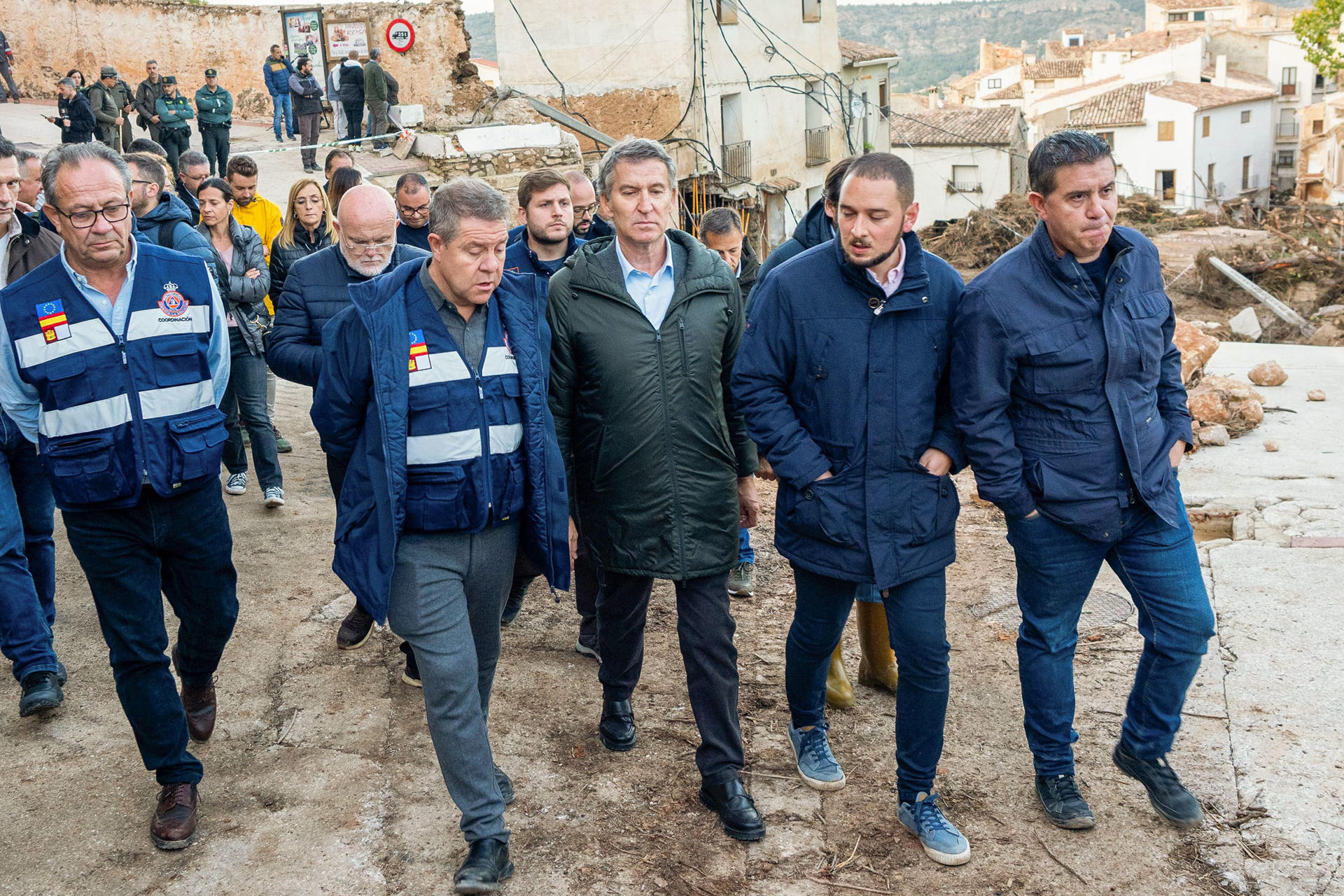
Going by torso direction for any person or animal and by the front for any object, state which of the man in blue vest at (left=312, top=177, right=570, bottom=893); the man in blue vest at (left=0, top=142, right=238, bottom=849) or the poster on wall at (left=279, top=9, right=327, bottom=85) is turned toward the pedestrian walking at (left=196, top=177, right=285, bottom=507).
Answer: the poster on wall

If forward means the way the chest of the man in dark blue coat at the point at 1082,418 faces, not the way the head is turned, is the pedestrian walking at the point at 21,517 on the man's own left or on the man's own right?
on the man's own right

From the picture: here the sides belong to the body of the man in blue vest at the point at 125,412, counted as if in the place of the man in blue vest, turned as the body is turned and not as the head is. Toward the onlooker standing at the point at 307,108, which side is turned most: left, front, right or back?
back

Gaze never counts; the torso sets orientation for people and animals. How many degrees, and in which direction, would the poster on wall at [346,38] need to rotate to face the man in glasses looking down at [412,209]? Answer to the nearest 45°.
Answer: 0° — it already faces them

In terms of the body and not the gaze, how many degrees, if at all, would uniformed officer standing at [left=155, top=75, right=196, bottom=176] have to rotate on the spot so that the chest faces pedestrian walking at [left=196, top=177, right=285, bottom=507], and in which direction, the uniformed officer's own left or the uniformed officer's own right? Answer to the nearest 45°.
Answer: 0° — they already face them

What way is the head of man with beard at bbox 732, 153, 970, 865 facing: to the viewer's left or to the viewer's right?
to the viewer's left

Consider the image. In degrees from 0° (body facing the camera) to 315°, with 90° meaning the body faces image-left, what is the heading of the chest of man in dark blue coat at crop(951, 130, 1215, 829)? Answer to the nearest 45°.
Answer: approximately 315°

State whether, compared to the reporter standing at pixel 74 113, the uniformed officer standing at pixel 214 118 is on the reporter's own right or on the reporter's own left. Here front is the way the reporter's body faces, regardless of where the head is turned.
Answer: on the reporter's own left

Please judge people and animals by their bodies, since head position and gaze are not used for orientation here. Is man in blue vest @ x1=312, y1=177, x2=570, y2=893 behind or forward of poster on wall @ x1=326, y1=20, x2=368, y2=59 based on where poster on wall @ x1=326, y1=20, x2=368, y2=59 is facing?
forward

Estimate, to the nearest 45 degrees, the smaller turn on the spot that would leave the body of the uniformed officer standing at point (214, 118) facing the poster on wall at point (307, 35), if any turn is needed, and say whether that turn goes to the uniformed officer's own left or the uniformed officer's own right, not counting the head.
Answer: approximately 180°

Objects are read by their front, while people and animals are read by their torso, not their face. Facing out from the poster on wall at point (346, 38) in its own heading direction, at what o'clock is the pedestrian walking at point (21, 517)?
The pedestrian walking is roughly at 12 o'clock from the poster on wall.

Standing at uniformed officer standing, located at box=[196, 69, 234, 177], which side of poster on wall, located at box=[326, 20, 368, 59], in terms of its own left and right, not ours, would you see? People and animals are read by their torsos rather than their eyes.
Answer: front

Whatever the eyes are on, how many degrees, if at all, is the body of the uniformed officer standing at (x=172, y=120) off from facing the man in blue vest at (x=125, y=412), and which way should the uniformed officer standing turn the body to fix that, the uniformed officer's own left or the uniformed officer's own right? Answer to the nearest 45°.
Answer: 0° — they already face them
